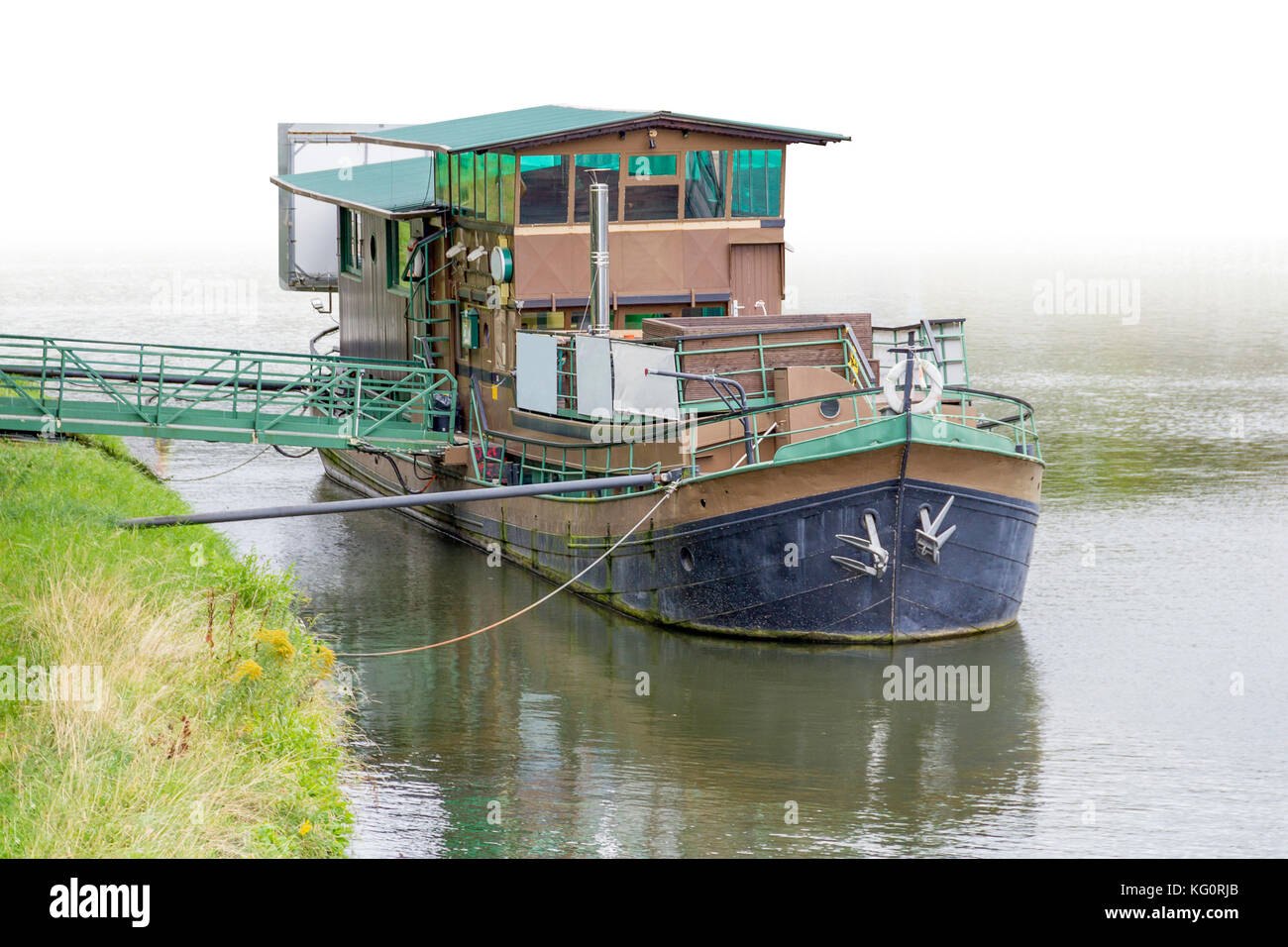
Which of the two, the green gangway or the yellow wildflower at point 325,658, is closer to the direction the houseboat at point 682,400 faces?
the yellow wildflower

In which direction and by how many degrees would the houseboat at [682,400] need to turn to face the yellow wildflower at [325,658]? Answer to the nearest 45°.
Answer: approximately 90° to its right

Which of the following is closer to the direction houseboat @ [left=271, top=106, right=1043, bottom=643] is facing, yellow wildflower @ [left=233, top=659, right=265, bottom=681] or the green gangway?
the yellow wildflower

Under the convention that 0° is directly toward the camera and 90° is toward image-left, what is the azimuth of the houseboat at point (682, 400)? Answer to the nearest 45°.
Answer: approximately 315°

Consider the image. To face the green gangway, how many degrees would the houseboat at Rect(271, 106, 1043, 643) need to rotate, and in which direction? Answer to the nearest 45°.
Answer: approximately 135° to its right

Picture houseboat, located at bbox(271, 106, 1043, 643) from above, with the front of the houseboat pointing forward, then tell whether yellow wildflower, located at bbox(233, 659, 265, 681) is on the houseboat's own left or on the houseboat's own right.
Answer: on the houseboat's own right

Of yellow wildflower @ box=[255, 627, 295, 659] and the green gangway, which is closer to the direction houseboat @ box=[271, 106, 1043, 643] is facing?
the yellow wildflower

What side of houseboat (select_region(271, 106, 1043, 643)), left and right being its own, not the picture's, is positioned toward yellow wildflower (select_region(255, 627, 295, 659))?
right
